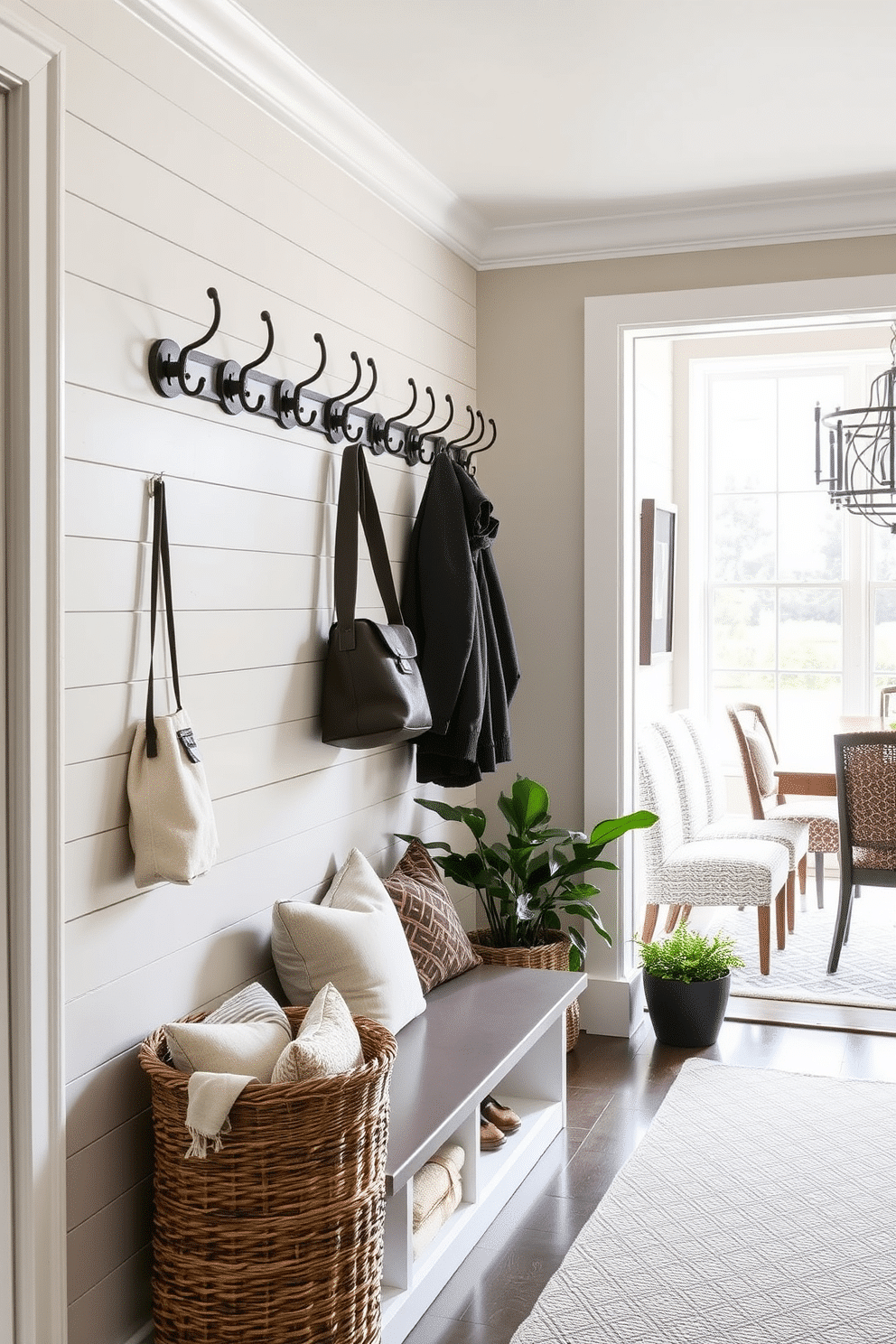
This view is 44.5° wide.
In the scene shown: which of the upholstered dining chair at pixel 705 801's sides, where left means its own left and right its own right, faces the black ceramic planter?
right

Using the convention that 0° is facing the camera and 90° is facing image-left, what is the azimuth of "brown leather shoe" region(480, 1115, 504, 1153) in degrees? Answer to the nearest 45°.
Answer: approximately 270°

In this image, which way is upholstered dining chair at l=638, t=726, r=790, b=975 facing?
to the viewer's right

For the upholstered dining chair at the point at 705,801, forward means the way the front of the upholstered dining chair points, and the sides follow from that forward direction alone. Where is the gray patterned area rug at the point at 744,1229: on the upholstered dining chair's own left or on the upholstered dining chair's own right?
on the upholstered dining chair's own right

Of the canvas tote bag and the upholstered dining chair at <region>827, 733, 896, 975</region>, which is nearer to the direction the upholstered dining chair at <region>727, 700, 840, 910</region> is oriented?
the upholstered dining chair

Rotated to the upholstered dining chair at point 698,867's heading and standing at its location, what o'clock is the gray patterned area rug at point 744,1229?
The gray patterned area rug is roughly at 3 o'clock from the upholstered dining chair.

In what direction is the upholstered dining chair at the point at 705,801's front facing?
to the viewer's right

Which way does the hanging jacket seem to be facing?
to the viewer's right

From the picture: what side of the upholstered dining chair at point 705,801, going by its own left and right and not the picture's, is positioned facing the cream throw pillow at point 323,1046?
right

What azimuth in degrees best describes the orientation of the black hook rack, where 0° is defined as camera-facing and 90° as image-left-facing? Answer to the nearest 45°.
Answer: approximately 315°
